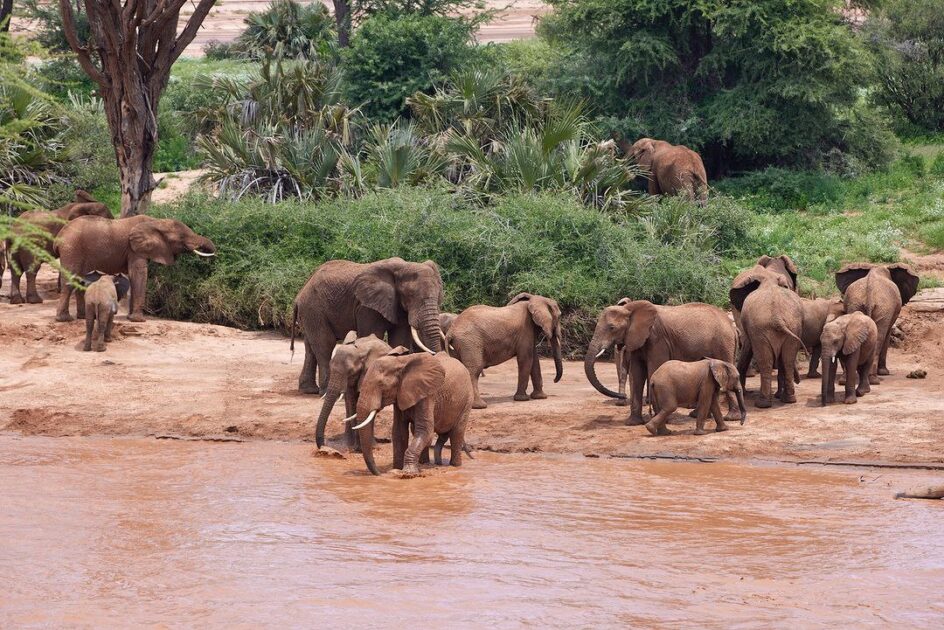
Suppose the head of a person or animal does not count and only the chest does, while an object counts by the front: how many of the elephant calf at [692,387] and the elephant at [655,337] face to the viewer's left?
1

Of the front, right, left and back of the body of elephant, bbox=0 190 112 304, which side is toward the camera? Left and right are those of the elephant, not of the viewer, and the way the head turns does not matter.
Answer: right

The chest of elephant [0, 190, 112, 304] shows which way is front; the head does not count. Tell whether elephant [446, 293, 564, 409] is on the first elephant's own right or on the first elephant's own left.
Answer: on the first elephant's own right

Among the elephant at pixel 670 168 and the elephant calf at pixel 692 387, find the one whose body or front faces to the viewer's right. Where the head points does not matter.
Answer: the elephant calf

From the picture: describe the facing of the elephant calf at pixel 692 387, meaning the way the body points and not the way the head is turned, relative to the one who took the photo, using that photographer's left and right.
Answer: facing to the right of the viewer

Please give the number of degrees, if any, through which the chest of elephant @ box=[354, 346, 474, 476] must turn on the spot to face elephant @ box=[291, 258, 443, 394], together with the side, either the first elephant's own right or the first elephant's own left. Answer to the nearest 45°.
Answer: approximately 135° to the first elephant's own right

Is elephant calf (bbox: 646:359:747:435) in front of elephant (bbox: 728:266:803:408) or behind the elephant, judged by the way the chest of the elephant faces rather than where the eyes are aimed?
behind

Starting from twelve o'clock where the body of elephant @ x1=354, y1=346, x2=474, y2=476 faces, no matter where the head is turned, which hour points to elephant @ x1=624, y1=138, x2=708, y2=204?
elephant @ x1=624, y1=138, x2=708, y2=204 is roughly at 5 o'clock from elephant @ x1=354, y1=346, x2=474, y2=476.

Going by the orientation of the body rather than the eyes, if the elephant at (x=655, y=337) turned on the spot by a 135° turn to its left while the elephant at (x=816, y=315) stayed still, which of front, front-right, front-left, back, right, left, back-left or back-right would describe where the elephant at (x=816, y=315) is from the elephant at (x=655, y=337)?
left

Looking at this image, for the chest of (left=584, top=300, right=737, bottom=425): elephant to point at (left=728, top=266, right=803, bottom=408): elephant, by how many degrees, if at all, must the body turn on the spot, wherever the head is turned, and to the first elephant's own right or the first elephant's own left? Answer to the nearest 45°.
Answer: approximately 135° to the first elephant's own right

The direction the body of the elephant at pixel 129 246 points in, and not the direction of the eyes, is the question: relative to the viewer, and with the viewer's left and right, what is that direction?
facing to the right of the viewer

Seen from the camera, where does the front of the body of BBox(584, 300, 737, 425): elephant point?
to the viewer's left

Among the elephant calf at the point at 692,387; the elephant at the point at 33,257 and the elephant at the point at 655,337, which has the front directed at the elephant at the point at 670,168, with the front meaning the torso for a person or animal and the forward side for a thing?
the elephant at the point at 33,257
